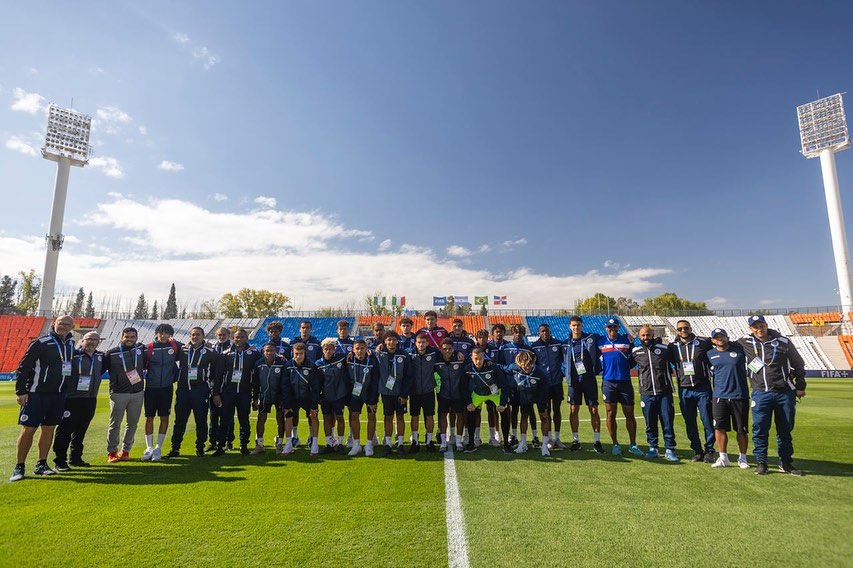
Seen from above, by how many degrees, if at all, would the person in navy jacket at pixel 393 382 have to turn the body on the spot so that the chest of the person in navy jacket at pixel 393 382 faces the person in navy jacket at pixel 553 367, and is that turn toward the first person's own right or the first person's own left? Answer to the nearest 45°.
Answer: approximately 90° to the first person's own left

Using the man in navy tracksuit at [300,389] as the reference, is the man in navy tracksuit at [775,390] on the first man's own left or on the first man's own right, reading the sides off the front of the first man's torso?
on the first man's own left

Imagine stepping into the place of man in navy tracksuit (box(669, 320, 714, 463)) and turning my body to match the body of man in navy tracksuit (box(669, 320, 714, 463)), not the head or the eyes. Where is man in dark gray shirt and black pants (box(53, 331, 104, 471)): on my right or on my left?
on my right

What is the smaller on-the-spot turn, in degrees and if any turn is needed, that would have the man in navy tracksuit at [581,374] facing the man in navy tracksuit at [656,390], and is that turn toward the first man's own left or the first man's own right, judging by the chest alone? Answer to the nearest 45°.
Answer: approximately 90° to the first man's own left

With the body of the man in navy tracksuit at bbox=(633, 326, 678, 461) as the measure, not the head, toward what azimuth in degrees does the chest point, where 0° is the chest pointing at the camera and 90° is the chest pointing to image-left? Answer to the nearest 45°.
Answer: approximately 0°

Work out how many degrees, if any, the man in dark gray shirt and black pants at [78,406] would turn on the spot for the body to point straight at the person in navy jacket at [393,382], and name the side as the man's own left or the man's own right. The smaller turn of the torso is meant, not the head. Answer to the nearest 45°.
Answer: approximately 45° to the man's own left

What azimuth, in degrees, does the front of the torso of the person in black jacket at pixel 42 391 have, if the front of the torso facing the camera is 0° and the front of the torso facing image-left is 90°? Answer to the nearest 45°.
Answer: approximately 315°
